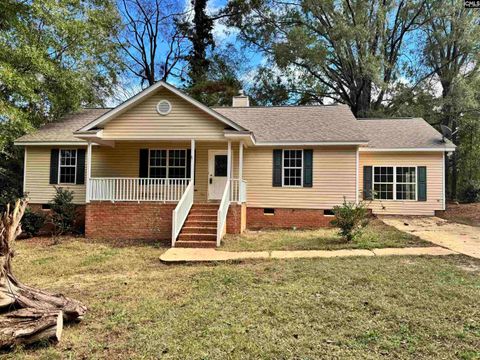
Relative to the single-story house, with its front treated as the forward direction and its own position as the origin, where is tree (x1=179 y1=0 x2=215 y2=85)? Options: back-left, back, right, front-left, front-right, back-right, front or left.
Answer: back

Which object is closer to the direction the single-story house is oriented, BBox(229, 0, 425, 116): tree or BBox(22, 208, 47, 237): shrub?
the shrub

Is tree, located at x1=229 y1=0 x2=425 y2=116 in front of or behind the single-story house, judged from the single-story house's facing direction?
behind

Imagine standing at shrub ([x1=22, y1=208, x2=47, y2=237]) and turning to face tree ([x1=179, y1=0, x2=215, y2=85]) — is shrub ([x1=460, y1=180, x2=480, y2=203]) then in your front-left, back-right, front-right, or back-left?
front-right

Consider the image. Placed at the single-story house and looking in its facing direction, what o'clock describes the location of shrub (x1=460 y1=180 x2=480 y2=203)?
The shrub is roughly at 8 o'clock from the single-story house.

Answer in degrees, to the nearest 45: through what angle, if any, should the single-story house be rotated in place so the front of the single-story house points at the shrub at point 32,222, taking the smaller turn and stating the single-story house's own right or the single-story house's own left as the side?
approximately 90° to the single-story house's own right

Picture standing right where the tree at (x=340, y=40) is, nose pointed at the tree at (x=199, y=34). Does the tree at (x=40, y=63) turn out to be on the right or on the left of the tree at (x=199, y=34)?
left

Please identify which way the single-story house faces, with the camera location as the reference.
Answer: facing the viewer

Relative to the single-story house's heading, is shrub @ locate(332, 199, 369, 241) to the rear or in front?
in front

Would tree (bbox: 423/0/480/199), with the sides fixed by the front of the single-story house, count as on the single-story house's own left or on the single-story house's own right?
on the single-story house's own left

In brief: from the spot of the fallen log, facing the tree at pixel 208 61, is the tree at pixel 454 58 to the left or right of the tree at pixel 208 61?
right

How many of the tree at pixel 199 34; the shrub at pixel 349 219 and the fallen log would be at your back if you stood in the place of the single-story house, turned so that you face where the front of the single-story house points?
1

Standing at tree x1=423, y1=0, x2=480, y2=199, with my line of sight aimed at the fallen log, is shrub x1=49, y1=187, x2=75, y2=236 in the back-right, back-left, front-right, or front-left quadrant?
front-right

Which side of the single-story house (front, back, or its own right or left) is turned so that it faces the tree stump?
front

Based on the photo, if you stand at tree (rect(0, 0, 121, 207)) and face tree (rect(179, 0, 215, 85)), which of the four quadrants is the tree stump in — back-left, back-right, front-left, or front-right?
back-right

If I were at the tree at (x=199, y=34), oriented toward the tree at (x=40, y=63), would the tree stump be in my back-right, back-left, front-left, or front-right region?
front-left

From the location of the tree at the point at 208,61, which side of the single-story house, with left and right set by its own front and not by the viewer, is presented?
back
